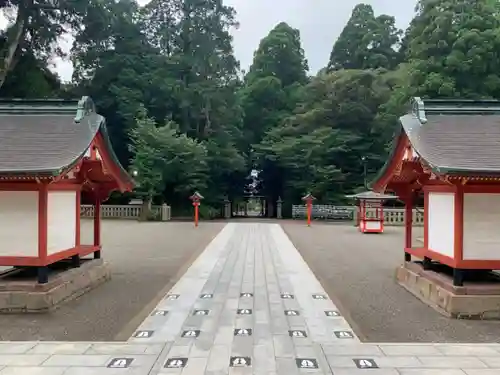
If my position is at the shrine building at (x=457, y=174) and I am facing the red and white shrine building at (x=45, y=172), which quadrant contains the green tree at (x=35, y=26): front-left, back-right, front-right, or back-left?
front-right

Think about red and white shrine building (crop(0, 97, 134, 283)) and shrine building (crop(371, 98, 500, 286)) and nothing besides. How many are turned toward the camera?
0

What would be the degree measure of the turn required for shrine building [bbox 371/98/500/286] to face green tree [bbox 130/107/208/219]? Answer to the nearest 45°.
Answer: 0° — it already faces it

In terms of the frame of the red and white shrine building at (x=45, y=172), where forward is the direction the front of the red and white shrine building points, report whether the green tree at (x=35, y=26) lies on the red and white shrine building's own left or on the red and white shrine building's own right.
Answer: on the red and white shrine building's own left

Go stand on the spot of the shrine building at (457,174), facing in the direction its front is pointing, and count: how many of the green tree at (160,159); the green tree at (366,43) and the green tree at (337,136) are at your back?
0

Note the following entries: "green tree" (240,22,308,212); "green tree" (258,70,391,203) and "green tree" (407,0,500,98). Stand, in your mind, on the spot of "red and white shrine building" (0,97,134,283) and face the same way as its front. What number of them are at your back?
0

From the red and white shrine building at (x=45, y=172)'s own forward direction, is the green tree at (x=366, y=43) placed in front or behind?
in front

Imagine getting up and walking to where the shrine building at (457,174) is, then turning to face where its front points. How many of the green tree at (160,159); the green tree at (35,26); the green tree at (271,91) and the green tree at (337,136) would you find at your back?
0

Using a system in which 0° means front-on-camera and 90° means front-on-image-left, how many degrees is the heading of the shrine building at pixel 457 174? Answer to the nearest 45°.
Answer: approximately 135°

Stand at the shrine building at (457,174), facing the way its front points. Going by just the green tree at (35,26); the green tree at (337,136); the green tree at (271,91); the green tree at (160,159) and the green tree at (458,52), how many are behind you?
0

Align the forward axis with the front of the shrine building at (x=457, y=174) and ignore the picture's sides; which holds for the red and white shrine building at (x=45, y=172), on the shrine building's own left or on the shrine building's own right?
on the shrine building's own left

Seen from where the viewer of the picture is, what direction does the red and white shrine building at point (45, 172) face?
facing away from the viewer and to the right of the viewer

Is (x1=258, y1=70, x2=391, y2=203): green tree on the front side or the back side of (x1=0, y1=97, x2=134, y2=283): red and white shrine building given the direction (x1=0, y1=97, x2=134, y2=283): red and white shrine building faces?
on the front side
